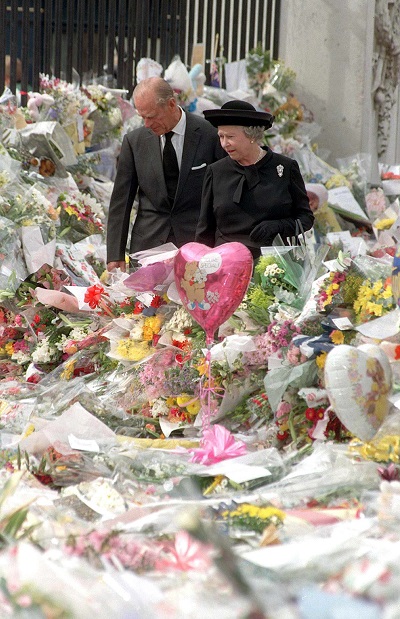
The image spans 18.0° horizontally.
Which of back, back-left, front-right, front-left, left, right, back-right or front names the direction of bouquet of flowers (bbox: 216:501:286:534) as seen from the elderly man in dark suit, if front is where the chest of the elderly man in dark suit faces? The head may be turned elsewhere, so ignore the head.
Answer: front

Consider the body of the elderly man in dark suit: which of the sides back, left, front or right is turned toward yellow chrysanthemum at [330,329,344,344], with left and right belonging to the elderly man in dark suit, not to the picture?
front

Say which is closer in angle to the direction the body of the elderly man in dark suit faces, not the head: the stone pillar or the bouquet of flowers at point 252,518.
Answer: the bouquet of flowers

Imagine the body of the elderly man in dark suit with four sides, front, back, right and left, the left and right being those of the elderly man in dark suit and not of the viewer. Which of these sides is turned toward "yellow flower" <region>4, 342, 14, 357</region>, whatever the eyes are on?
front

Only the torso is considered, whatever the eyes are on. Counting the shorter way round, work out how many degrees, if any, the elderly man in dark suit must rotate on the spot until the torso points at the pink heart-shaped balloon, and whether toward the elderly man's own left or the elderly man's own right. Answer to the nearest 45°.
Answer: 0° — they already face it

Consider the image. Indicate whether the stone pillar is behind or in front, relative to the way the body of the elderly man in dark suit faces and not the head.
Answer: behind

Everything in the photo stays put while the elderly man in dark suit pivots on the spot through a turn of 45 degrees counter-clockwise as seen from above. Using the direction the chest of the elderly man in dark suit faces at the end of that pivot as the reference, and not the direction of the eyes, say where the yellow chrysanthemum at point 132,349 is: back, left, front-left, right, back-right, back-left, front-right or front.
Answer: front-right

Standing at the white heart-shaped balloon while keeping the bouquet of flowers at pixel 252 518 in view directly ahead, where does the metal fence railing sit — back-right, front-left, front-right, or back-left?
back-right

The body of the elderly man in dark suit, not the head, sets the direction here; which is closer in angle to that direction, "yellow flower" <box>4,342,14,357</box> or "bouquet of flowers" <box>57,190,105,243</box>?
the yellow flower

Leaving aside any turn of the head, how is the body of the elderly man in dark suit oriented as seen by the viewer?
toward the camera

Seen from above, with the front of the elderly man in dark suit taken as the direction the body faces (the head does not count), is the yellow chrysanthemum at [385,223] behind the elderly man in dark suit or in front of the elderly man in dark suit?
behind
